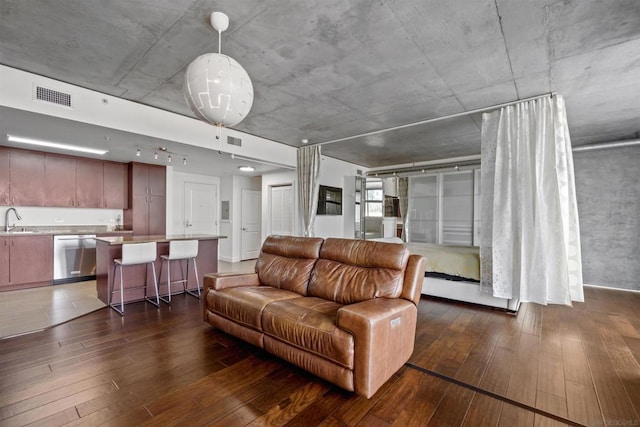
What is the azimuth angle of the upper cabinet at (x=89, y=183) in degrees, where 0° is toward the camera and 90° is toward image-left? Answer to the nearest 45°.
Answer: approximately 0°

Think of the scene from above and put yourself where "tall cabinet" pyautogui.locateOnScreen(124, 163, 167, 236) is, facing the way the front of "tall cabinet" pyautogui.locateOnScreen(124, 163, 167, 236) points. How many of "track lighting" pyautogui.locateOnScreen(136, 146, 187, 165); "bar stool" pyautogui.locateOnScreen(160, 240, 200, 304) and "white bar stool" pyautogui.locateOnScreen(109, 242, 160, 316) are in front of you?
3

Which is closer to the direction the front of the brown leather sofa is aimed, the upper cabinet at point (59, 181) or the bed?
the upper cabinet

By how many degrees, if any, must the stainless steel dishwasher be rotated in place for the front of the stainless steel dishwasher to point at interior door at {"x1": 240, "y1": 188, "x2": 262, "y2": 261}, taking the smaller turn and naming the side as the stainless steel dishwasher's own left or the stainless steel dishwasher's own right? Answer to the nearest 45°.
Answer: approximately 90° to the stainless steel dishwasher's own left

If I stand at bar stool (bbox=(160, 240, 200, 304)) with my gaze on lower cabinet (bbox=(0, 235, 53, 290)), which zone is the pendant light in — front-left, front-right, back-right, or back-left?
back-left

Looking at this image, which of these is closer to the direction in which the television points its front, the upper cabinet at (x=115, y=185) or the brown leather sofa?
the brown leather sofa

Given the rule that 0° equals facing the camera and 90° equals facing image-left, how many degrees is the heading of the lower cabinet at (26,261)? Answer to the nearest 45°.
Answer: approximately 0°

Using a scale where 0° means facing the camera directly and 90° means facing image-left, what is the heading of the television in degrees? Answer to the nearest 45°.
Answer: approximately 315°

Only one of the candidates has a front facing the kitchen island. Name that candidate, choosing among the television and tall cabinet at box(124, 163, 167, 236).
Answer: the tall cabinet
